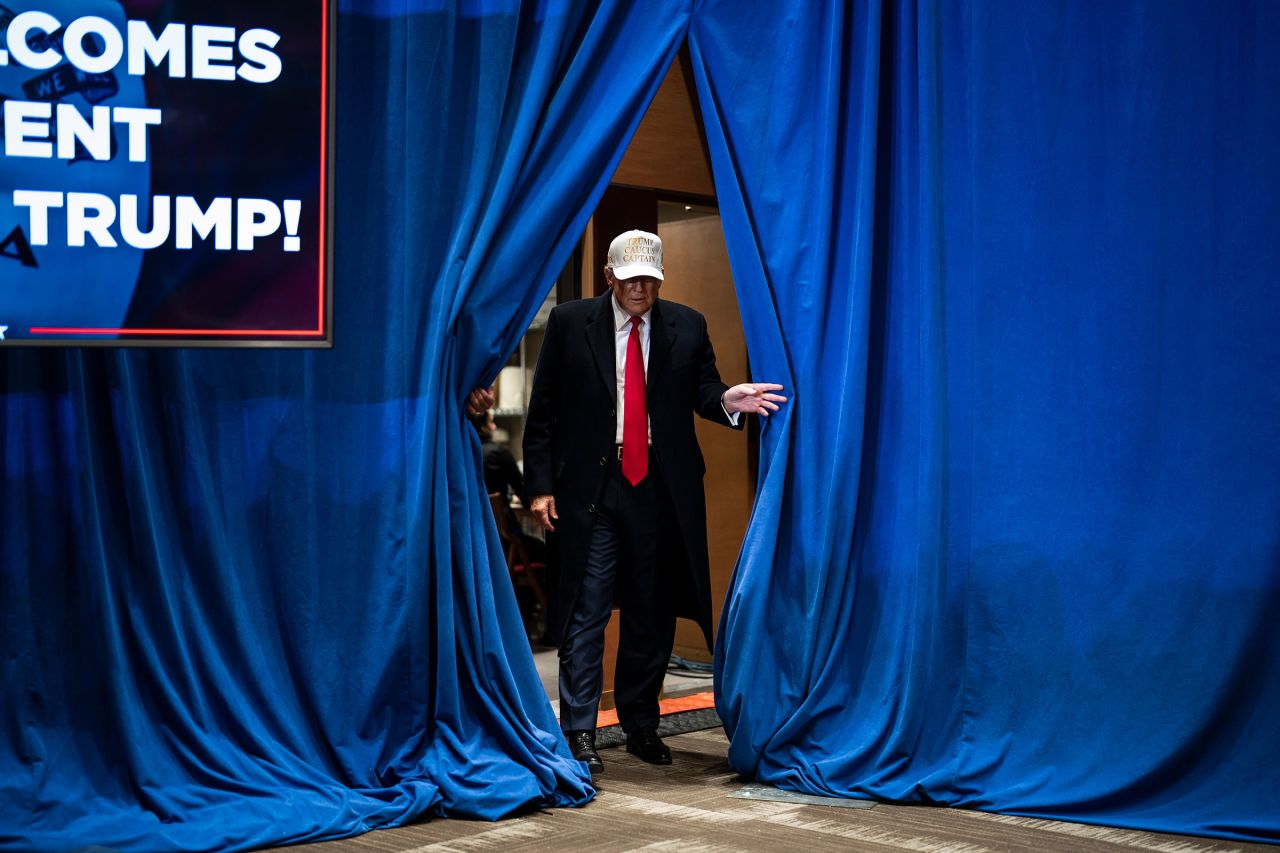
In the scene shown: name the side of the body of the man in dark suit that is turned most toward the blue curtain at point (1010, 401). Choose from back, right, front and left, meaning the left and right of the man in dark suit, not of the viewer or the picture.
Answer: left

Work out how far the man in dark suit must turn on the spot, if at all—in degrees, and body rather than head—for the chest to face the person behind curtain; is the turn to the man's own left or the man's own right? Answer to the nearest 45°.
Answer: approximately 180°

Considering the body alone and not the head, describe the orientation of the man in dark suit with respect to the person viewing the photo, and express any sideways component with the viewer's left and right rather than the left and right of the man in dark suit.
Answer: facing the viewer
